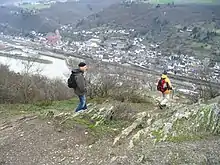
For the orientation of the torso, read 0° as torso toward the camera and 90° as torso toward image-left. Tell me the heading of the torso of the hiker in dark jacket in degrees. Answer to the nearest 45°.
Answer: approximately 270°
